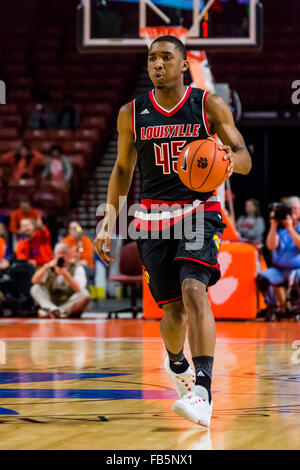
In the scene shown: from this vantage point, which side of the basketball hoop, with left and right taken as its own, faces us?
front

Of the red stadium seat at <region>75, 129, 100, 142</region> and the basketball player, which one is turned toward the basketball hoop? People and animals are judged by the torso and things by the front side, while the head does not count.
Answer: the red stadium seat

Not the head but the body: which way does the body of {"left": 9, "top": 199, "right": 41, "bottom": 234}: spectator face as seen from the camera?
toward the camera

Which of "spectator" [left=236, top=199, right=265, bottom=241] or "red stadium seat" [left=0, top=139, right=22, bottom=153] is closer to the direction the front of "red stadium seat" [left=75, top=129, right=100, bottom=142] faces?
the spectator

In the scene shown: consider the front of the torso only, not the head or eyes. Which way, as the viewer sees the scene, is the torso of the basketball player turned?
toward the camera

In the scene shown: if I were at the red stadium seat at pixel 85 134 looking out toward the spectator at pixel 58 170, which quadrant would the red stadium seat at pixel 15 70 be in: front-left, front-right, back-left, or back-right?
back-right

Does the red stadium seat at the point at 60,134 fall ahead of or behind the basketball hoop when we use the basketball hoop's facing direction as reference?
behind

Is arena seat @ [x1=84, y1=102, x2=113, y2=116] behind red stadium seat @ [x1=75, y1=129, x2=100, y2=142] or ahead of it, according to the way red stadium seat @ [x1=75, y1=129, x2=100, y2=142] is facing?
behind
